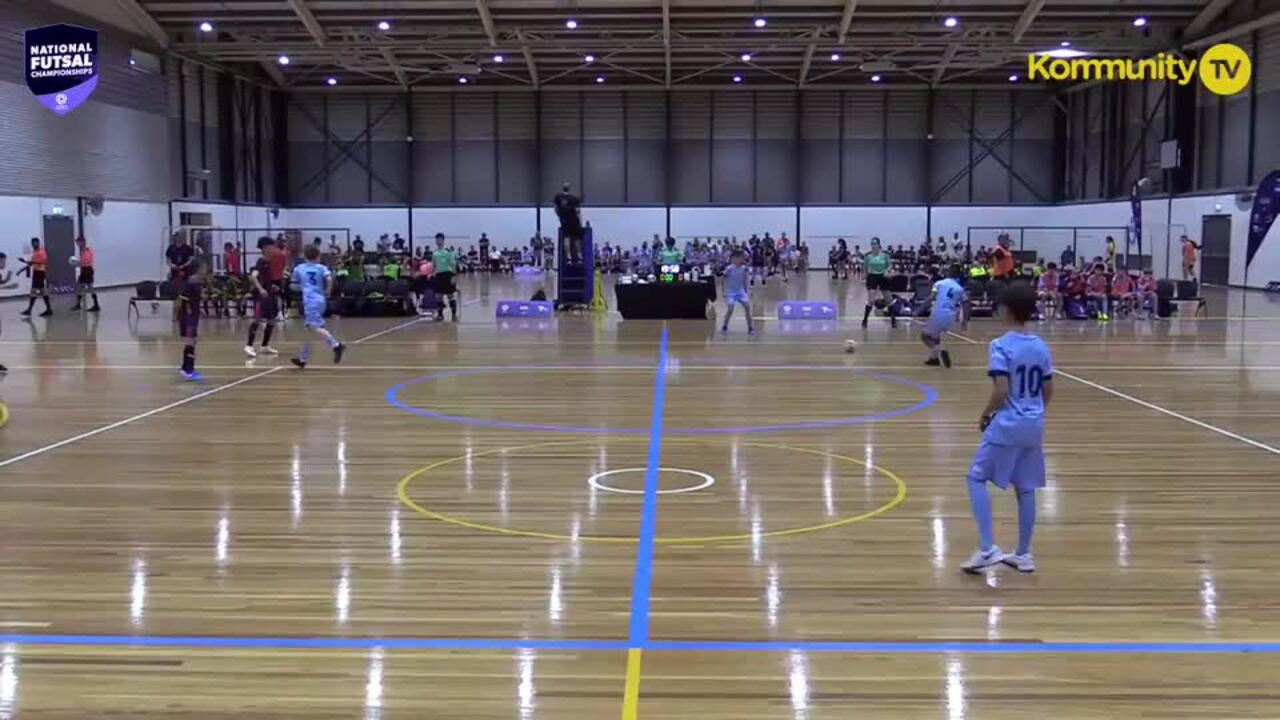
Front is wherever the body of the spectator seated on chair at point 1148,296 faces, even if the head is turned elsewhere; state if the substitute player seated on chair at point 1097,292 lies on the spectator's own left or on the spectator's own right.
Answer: on the spectator's own right

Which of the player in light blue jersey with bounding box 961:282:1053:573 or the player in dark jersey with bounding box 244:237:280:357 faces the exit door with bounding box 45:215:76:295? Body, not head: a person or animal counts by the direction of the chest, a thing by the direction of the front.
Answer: the player in light blue jersey

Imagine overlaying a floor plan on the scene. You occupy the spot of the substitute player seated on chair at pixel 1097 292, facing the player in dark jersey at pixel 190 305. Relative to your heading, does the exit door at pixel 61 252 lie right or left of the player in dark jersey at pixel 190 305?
right

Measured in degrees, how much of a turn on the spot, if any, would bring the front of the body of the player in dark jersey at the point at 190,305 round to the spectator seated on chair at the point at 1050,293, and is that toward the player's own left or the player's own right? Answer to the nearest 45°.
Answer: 0° — they already face them

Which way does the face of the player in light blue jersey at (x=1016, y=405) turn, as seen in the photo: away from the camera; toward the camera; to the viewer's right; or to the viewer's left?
away from the camera

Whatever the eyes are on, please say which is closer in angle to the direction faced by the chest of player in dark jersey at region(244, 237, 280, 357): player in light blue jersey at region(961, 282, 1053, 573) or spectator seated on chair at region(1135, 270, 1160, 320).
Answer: the spectator seated on chair

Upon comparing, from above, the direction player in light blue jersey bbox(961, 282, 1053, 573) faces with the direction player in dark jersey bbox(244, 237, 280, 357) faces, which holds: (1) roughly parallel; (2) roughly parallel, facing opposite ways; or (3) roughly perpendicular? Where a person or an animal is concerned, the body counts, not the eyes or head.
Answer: roughly perpendicular

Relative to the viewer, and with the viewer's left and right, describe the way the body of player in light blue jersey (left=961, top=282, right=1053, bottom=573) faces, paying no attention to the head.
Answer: facing away from the viewer and to the left of the viewer

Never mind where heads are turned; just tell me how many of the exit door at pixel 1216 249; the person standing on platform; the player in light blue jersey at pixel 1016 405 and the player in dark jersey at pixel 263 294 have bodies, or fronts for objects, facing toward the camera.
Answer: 2
